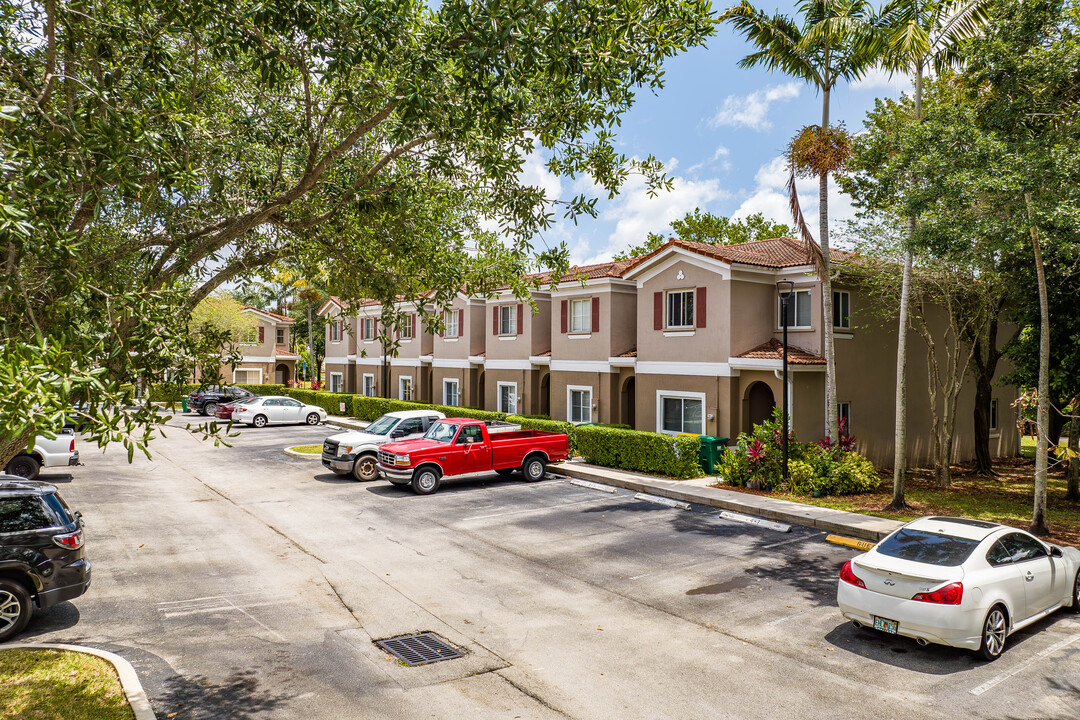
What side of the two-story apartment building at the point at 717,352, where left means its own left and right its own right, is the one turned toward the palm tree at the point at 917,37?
left

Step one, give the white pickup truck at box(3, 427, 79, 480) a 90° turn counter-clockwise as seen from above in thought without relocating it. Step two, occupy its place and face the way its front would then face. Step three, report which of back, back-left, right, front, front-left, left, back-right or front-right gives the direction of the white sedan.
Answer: back-left

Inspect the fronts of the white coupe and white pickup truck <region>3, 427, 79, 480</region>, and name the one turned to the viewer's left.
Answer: the white pickup truck

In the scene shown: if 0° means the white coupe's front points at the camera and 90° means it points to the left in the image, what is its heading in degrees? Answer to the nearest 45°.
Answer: approximately 225°

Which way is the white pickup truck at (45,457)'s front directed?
to the viewer's left

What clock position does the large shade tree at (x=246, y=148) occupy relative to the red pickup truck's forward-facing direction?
The large shade tree is roughly at 11 o'clock from the red pickup truck.

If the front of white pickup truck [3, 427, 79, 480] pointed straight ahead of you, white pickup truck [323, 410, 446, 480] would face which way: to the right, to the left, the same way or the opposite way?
the same way

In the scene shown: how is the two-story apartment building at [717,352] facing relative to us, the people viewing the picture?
facing the viewer and to the left of the viewer

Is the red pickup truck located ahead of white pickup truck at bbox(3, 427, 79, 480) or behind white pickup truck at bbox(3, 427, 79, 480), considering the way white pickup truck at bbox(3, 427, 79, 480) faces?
behind

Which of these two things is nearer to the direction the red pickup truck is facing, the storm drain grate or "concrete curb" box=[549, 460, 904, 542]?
the storm drain grate

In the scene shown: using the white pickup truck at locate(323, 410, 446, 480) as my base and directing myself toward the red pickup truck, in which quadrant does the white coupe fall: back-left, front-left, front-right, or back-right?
front-right

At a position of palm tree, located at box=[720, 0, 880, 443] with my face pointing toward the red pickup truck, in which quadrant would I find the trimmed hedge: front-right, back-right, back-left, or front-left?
front-right

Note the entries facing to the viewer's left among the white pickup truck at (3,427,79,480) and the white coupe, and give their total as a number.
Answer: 1
